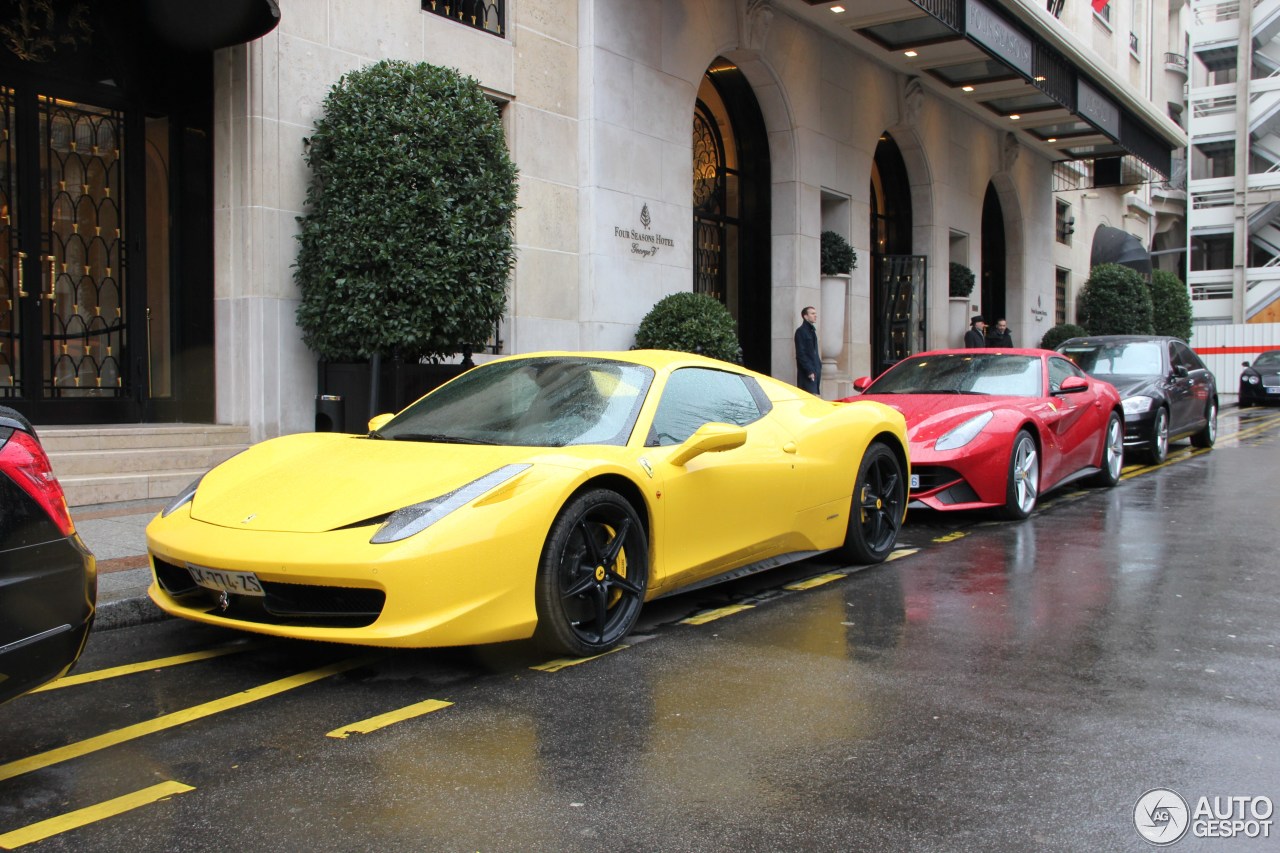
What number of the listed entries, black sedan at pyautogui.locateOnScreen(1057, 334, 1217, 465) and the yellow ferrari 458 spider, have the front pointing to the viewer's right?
0

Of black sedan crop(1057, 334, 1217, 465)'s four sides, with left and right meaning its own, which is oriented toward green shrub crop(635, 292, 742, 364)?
front

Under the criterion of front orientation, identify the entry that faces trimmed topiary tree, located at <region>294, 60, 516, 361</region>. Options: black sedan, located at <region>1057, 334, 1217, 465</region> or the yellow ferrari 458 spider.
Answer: the black sedan

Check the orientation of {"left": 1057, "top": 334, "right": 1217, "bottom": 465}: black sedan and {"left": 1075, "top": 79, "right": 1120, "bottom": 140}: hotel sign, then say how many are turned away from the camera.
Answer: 0

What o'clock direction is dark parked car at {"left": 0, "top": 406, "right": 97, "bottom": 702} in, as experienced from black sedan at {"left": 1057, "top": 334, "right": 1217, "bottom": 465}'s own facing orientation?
The dark parked car is roughly at 11 o'clock from the black sedan.

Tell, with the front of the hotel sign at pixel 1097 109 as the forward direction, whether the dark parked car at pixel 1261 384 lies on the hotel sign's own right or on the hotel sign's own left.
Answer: on the hotel sign's own left

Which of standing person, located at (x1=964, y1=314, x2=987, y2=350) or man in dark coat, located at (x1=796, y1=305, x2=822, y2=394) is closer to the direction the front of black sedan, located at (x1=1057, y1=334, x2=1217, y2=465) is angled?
the man in dark coat

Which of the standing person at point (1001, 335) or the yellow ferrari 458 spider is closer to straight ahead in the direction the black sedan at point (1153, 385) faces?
the yellow ferrari 458 spider

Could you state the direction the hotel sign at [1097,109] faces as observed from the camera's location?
facing the viewer and to the right of the viewer

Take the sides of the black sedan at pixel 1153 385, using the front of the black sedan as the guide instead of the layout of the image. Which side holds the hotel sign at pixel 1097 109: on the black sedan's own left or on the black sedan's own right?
on the black sedan's own right

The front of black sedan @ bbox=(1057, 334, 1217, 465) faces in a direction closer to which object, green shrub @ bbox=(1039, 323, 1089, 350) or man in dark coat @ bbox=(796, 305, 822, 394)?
the man in dark coat

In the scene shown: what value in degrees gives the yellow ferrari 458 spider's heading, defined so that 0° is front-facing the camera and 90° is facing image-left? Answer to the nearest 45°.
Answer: approximately 45°

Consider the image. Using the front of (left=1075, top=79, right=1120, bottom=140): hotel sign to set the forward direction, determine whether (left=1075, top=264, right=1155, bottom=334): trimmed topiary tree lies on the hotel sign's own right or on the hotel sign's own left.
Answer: on the hotel sign's own left

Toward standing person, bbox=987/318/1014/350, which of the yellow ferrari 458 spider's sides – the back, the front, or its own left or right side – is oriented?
back

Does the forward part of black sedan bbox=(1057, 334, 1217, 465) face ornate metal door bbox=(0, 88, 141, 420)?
yes
